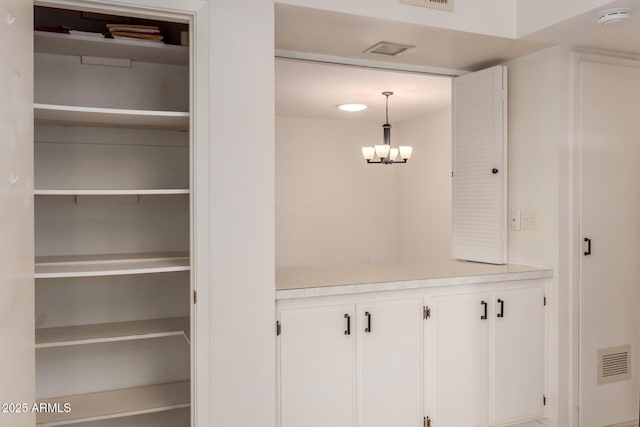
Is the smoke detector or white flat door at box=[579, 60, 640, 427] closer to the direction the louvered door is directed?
the smoke detector

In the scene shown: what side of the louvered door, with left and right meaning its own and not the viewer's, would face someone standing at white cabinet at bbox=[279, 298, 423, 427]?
front

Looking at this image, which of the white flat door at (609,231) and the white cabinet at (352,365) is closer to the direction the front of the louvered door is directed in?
the white cabinet

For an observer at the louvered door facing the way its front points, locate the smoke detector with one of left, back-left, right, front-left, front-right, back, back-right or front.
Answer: left

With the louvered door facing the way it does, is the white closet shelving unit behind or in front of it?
in front

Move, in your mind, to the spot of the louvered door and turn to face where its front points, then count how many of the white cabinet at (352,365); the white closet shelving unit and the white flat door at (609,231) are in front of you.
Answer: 2

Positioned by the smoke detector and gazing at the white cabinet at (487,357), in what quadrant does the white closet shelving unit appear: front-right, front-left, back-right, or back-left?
front-left

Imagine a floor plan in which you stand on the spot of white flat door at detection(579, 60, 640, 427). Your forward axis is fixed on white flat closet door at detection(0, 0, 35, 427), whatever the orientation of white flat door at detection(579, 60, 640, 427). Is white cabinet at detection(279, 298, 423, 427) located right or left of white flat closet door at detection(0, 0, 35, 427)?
right

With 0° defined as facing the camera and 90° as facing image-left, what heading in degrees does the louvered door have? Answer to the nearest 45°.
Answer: approximately 45°

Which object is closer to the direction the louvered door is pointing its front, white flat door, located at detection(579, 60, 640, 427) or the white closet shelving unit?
the white closet shelving unit

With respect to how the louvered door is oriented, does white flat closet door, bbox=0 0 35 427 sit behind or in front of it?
in front
